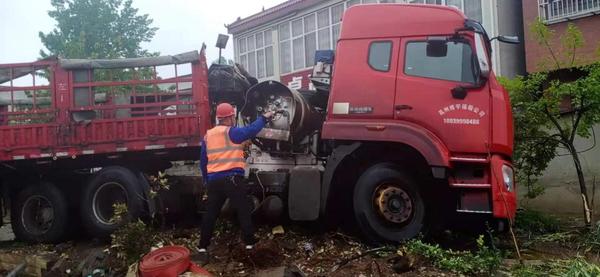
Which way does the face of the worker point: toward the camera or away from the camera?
away from the camera

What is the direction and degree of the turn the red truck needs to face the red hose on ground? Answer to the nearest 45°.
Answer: approximately 135° to its right

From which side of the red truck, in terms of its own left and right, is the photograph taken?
right

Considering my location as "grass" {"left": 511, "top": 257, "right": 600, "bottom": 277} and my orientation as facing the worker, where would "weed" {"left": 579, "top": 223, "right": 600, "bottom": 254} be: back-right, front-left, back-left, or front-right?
back-right

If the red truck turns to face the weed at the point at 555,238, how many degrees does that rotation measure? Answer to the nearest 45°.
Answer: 0° — it already faces it

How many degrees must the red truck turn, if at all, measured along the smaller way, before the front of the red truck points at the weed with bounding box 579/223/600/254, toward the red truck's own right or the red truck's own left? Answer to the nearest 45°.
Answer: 0° — it already faces it
